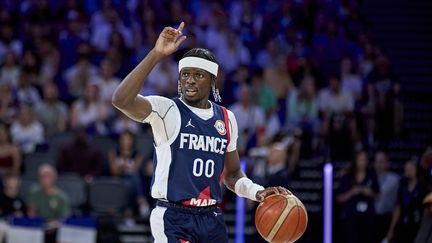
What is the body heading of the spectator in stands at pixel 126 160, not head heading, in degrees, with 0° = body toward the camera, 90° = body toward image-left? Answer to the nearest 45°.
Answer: approximately 0°

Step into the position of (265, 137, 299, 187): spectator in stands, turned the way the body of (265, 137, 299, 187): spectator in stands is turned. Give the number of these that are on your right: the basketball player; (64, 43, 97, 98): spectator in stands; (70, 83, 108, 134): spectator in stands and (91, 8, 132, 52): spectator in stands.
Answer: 3

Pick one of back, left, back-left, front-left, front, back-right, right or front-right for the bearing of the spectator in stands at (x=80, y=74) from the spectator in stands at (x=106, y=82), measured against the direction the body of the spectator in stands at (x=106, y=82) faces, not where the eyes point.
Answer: back-right

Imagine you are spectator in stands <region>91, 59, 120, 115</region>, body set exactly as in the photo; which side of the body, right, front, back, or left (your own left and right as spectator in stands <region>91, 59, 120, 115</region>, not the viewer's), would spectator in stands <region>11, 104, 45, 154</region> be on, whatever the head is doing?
right

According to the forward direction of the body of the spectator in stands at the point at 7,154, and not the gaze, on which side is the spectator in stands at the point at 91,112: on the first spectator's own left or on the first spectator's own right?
on the first spectator's own left

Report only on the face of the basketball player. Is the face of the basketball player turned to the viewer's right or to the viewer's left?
to the viewer's left

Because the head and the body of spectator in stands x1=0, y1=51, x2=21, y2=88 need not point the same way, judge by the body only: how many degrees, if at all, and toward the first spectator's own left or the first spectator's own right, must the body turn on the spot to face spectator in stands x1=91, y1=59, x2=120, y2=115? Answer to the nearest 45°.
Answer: approximately 45° to the first spectator's own left

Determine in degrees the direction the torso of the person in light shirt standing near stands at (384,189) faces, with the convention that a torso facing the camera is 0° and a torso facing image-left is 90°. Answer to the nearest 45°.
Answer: approximately 45°
